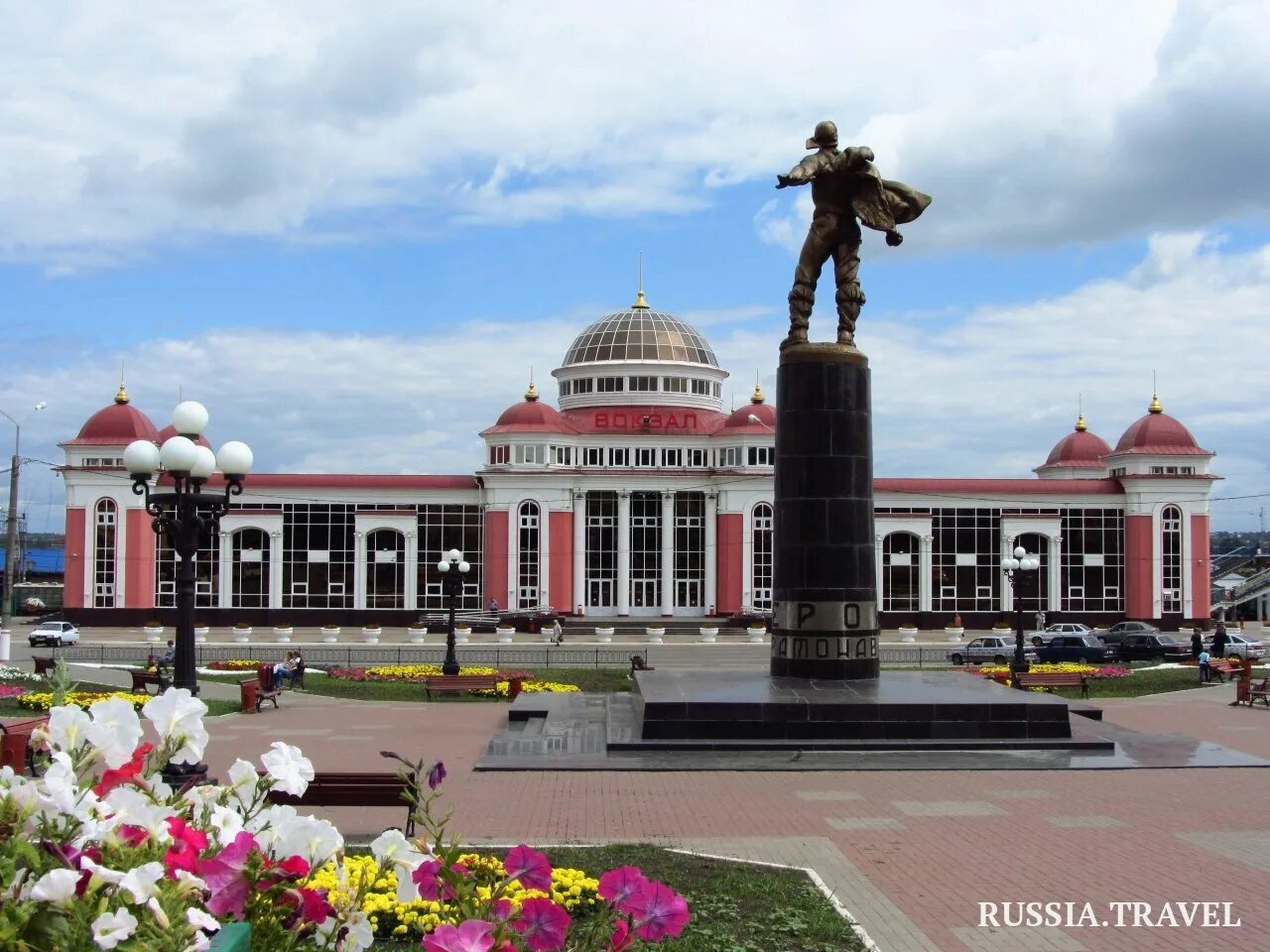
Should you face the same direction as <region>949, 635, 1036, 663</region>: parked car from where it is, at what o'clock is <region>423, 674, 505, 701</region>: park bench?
The park bench is roughly at 10 o'clock from the parked car.

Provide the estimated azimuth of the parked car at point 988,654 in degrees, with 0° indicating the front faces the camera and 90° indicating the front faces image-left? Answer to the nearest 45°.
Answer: approximately 90°

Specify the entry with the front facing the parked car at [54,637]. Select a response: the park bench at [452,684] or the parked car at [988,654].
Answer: the parked car at [988,654]

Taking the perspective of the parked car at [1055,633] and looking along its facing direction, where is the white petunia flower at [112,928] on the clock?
The white petunia flower is roughly at 9 o'clock from the parked car.

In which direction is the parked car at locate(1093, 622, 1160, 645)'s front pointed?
to the viewer's left

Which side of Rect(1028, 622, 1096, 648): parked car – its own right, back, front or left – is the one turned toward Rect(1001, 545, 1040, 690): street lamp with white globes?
left

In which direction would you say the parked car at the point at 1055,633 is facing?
to the viewer's left

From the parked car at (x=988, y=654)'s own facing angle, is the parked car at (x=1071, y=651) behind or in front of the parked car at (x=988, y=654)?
behind

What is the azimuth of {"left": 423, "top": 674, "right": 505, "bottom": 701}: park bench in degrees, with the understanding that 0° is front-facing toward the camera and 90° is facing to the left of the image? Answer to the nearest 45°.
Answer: approximately 0°

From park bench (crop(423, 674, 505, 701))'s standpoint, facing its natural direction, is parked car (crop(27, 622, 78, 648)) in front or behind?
behind
